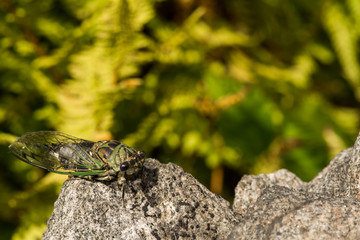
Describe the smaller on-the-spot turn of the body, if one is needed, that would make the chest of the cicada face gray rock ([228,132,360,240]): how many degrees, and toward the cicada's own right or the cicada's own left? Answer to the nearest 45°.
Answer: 0° — it already faces it

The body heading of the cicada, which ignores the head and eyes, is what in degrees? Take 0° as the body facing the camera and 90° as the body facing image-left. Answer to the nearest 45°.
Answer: approximately 315°
